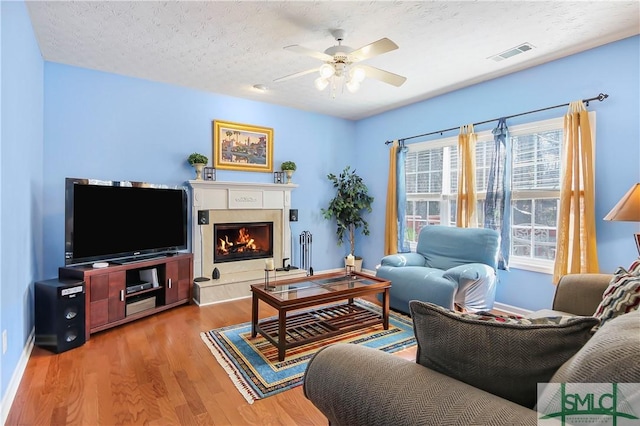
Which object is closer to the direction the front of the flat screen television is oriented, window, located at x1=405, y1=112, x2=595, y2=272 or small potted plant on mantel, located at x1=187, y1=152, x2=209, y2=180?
the window

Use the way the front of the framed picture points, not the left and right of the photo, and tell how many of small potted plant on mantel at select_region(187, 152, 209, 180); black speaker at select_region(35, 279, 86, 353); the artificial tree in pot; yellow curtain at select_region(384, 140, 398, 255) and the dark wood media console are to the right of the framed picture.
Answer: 3

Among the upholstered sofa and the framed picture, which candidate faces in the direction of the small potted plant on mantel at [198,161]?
the upholstered sofa

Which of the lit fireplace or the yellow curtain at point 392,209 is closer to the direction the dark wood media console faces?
the yellow curtain

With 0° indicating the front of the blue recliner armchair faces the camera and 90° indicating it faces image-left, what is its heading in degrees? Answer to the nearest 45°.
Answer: approximately 45°

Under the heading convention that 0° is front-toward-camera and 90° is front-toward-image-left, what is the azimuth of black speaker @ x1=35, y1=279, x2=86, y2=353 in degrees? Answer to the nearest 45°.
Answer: approximately 315°

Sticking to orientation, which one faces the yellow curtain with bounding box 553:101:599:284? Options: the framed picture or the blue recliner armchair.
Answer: the framed picture

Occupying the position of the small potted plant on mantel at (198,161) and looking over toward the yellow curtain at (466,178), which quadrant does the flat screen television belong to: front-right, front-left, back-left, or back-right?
back-right

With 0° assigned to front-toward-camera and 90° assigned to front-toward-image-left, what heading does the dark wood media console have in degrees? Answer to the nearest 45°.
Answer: approximately 315°

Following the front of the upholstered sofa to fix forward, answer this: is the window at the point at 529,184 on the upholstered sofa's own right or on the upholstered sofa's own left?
on the upholstered sofa's own right

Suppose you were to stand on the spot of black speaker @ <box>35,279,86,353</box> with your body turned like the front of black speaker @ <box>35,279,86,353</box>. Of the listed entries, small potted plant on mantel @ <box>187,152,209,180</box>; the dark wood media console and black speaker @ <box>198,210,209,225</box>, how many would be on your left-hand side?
3
